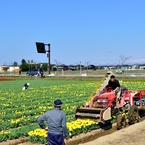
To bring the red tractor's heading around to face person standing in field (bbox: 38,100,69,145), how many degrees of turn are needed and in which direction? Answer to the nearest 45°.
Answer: approximately 45° to its left

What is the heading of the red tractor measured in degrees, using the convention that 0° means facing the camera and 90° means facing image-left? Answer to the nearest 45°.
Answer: approximately 45°
